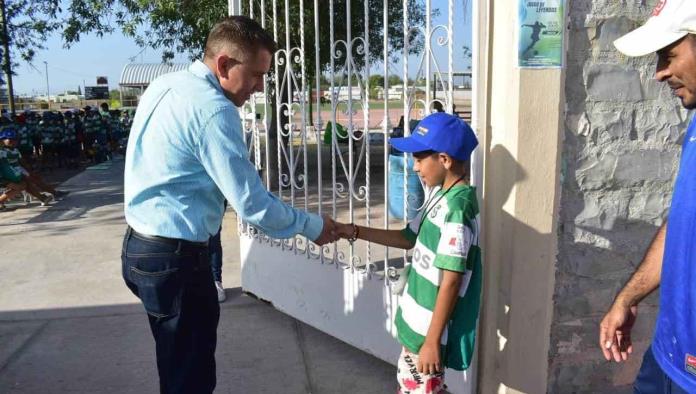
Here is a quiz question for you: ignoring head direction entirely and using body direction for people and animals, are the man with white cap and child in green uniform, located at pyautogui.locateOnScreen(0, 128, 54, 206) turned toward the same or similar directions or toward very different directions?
very different directions

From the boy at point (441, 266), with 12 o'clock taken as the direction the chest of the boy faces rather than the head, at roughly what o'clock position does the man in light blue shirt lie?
The man in light blue shirt is roughly at 12 o'clock from the boy.

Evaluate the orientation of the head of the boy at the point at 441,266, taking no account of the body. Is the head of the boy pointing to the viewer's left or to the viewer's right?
to the viewer's left

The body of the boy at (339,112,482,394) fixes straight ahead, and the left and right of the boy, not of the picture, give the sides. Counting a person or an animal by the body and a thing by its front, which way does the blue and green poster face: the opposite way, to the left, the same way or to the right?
to the left

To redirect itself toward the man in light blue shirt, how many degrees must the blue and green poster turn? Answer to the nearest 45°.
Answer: approximately 45° to its right

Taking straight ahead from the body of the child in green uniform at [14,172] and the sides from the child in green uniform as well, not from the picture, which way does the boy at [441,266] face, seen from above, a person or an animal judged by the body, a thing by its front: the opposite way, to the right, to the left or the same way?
the opposite way

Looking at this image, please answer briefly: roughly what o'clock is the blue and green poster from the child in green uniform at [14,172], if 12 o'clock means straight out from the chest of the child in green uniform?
The blue and green poster is roughly at 1 o'clock from the child in green uniform.

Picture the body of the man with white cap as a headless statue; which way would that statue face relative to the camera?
to the viewer's left

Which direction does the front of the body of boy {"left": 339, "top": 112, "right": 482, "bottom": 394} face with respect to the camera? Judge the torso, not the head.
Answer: to the viewer's left

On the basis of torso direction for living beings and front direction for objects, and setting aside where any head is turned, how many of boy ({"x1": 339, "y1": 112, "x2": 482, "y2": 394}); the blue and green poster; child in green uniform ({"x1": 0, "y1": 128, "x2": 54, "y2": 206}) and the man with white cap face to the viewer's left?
2
